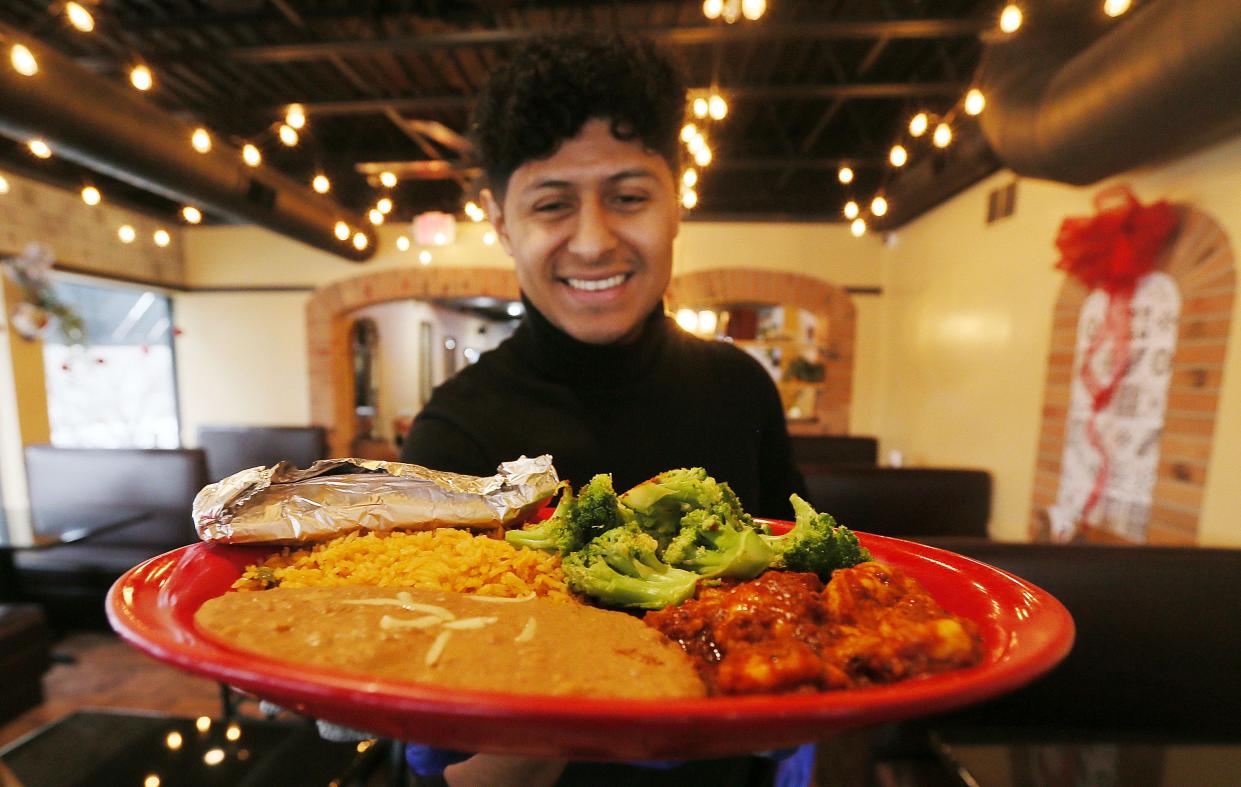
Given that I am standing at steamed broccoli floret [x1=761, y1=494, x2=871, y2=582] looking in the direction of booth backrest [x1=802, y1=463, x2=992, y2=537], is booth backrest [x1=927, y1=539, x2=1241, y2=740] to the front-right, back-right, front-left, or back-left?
front-right

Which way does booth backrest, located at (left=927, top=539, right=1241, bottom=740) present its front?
toward the camera

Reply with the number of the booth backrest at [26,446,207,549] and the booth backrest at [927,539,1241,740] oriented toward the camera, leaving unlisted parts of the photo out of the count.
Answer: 2

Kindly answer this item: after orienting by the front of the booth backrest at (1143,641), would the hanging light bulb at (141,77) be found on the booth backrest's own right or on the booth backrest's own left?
on the booth backrest's own right

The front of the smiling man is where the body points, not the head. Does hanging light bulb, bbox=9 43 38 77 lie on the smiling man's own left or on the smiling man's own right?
on the smiling man's own right

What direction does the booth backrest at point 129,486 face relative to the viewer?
toward the camera
